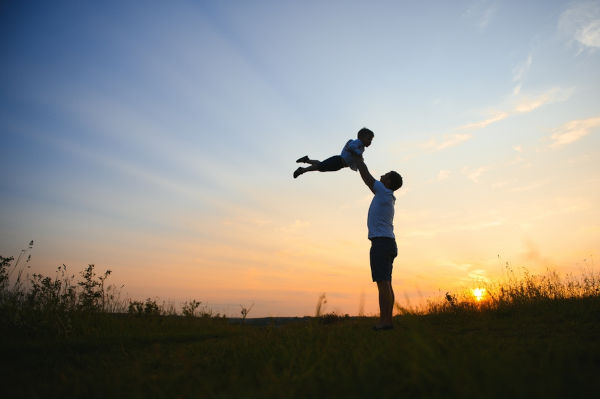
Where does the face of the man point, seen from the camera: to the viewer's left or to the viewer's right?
to the viewer's left

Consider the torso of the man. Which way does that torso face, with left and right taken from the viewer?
facing to the left of the viewer
